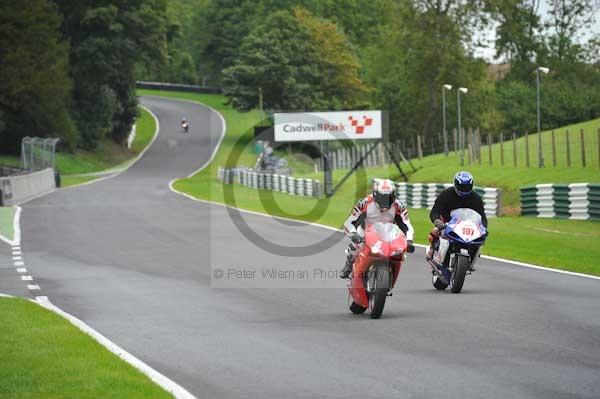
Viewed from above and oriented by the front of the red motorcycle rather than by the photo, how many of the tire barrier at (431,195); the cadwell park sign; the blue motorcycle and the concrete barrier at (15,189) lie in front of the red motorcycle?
0

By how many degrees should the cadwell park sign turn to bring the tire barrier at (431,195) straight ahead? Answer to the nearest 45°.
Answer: approximately 45° to its left

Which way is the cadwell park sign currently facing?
toward the camera

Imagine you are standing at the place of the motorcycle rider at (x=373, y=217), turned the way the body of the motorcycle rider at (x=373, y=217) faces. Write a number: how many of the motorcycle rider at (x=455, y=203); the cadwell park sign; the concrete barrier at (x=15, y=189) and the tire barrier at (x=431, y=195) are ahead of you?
0

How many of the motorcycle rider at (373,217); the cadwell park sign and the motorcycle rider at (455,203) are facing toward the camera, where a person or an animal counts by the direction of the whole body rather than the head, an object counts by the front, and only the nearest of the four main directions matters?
3

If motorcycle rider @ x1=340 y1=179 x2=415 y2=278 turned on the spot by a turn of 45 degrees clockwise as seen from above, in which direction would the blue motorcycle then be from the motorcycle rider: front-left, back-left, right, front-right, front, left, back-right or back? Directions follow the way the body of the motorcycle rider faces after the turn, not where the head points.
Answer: back

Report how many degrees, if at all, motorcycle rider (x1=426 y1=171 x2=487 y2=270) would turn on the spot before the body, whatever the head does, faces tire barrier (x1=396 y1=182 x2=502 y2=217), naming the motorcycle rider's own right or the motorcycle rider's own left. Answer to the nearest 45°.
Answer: approximately 180°

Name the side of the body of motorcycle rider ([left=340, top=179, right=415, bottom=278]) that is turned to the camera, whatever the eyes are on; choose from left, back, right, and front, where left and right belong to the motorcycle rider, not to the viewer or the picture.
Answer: front

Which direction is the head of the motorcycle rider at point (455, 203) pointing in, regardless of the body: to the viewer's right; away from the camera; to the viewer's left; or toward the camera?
toward the camera

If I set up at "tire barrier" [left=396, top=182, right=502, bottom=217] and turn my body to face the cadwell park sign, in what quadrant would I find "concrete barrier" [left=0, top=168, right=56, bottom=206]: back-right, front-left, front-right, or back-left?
front-left

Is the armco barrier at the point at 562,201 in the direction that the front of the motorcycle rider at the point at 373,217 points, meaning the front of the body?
no

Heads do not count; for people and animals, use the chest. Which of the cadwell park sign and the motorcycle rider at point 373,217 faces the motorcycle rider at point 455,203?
the cadwell park sign

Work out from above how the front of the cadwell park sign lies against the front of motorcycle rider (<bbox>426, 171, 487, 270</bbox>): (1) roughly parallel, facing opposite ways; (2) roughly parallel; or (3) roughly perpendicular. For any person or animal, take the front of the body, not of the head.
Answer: roughly parallel

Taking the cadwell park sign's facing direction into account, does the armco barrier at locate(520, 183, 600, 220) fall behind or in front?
in front

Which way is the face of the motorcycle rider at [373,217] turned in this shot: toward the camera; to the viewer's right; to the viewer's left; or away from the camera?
toward the camera

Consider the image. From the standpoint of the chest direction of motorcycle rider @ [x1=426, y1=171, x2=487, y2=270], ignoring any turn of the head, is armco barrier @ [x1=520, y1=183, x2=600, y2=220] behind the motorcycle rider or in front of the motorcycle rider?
behind

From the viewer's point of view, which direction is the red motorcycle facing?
toward the camera

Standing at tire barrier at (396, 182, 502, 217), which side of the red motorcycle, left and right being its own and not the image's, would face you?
back

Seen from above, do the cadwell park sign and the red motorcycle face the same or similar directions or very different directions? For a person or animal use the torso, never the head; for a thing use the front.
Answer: same or similar directions

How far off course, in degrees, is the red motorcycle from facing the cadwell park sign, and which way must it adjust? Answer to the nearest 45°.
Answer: approximately 180°
